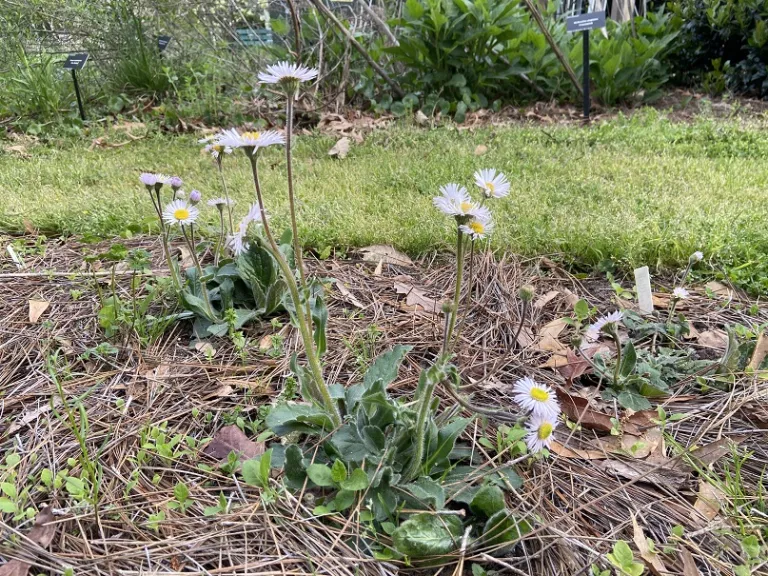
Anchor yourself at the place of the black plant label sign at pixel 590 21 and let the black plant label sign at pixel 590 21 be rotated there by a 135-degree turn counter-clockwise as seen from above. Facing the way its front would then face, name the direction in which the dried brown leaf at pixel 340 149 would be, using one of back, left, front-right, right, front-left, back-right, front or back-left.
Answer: back

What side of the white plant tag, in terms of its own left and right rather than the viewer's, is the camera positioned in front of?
front

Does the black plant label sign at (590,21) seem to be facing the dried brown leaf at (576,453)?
yes

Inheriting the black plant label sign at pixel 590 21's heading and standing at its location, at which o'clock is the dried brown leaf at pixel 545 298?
The dried brown leaf is roughly at 12 o'clock from the black plant label sign.

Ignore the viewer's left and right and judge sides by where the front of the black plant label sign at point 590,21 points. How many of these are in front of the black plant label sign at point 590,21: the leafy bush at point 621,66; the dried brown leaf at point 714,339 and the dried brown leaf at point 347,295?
2

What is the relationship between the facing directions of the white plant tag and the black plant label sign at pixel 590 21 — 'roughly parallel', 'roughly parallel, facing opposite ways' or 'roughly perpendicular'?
roughly parallel

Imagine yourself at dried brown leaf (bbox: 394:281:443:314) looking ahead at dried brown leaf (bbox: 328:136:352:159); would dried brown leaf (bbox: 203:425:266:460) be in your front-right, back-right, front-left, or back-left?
back-left

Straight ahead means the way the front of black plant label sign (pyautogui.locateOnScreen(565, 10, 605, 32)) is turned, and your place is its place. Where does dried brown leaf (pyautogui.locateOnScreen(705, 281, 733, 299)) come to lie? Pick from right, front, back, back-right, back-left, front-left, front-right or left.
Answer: front

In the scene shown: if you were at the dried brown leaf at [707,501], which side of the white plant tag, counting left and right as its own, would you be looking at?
front

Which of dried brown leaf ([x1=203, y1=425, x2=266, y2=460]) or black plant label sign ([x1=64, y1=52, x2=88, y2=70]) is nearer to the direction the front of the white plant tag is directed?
the dried brown leaf

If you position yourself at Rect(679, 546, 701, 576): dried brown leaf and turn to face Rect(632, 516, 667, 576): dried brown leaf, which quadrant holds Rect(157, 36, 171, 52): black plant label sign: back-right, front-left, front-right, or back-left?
front-right

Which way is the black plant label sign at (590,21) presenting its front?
toward the camera

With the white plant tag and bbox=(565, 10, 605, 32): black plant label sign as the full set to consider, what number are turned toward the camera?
2

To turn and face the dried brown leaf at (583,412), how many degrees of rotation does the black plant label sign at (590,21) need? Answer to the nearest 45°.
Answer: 0° — it already faces it
